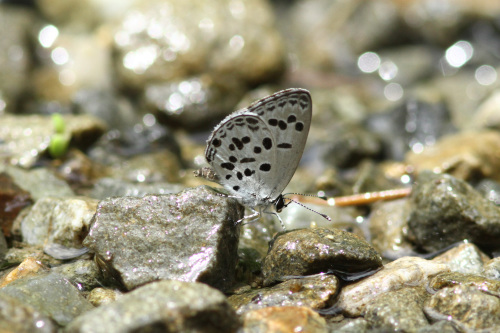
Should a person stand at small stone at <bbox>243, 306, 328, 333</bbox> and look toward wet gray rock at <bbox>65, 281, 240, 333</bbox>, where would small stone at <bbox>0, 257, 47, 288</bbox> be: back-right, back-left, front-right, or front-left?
front-right

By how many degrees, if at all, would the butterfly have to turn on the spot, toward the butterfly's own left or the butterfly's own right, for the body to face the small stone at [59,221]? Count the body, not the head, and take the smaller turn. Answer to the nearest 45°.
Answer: approximately 180°

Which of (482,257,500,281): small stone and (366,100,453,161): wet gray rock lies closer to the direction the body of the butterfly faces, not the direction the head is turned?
the small stone

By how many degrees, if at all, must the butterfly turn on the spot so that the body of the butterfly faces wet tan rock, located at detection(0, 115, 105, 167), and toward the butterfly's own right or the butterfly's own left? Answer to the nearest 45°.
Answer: approximately 135° to the butterfly's own left

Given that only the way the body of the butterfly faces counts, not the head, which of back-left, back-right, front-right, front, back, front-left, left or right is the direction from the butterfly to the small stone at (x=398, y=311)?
front-right

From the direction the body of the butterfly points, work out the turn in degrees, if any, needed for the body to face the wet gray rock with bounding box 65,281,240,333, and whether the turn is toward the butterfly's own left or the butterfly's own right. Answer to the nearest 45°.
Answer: approximately 90° to the butterfly's own right

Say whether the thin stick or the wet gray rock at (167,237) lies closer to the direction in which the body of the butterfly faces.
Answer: the thin stick

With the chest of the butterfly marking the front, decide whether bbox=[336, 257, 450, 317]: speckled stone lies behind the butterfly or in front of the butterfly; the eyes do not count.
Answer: in front

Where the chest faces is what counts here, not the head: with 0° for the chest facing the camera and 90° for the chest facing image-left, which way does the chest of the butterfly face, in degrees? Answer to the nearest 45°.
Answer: approximately 270°

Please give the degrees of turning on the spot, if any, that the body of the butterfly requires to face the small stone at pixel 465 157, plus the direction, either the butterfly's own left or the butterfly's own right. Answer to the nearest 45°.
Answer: approximately 45° to the butterfly's own left

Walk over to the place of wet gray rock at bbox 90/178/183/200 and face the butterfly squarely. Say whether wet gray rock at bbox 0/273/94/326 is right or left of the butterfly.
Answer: right

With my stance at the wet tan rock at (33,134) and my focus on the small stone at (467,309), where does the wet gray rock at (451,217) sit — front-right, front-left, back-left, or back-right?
front-left

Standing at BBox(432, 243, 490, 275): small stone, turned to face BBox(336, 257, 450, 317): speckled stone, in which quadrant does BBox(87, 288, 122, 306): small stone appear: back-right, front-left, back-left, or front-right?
front-right

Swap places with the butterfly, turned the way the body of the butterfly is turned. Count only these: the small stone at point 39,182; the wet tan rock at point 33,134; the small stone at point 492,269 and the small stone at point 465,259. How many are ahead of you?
2

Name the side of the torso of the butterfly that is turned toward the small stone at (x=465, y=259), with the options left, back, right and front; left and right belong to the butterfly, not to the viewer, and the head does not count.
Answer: front

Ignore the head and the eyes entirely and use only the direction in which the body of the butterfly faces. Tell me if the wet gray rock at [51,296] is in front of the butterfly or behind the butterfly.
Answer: behind

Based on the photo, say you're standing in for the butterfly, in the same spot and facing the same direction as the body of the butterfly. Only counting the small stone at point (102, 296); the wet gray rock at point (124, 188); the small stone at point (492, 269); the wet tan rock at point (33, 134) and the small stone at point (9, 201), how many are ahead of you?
1
